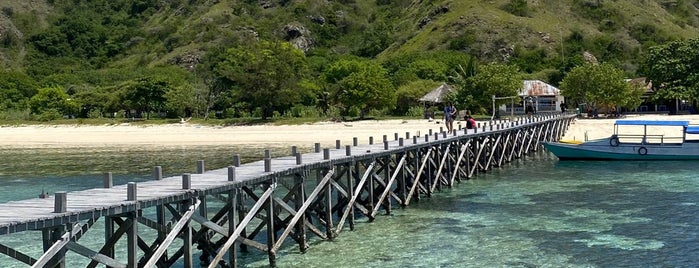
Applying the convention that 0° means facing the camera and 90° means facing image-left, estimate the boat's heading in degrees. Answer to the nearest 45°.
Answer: approximately 90°

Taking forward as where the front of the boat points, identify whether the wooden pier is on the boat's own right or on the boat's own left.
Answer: on the boat's own left
